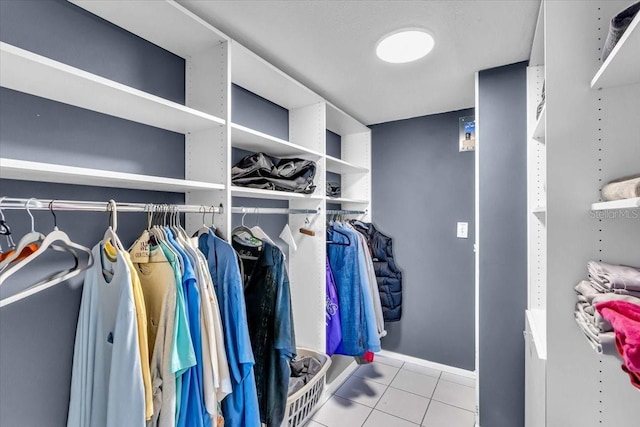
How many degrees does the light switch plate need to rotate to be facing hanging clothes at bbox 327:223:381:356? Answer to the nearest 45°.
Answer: approximately 45° to its right

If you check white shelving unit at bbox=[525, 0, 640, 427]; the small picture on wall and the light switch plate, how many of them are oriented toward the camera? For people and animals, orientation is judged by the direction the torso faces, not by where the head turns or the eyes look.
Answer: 2

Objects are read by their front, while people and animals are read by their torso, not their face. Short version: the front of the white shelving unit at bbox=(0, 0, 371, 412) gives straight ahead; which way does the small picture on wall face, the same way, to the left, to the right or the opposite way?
to the right

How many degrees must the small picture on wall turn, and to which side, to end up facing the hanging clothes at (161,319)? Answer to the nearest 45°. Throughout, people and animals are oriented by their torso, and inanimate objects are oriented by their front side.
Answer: approximately 45° to its right

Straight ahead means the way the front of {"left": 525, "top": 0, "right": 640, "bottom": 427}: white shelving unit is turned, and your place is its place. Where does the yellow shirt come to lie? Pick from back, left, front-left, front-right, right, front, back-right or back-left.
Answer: front-left

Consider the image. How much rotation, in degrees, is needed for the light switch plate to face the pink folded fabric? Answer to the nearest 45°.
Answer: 0° — it already faces it

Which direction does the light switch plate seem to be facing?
toward the camera

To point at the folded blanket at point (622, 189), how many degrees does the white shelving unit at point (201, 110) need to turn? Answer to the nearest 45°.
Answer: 0° — it already faces it

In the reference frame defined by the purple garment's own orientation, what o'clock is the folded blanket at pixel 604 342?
The folded blanket is roughly at 11 o'clock from the purple garment.

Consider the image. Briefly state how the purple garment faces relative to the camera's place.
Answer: facing the viewer

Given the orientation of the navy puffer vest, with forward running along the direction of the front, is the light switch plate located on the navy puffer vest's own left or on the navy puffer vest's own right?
on the navy puffer vest's own left

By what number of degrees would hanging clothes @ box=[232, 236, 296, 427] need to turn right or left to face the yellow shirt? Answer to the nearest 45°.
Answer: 0° — it already faces it
